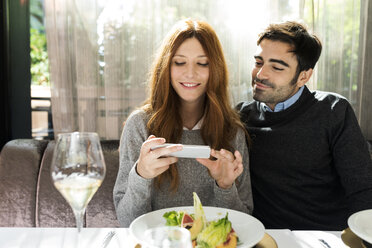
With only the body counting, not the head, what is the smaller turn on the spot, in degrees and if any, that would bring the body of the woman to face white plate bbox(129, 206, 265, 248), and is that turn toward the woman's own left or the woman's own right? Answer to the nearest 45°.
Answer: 0° — they already face it

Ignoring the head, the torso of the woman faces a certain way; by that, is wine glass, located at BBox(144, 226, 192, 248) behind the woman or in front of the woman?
in front

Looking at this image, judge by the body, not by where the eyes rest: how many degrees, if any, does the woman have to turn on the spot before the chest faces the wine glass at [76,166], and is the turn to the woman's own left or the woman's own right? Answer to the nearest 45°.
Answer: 0° — they already face it

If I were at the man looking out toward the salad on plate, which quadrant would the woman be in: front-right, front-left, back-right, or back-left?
front-right

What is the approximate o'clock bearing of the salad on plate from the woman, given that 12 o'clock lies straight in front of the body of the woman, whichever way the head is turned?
The salad on plate is roughly at 12 o'clock from the woman.

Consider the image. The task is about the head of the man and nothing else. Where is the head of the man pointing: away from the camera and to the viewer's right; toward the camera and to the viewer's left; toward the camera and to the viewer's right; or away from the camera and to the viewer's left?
toward the camera and to the viewer's left

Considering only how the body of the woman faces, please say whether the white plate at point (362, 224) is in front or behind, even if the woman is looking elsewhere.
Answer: in front

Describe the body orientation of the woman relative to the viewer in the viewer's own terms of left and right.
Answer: facing the viewer
